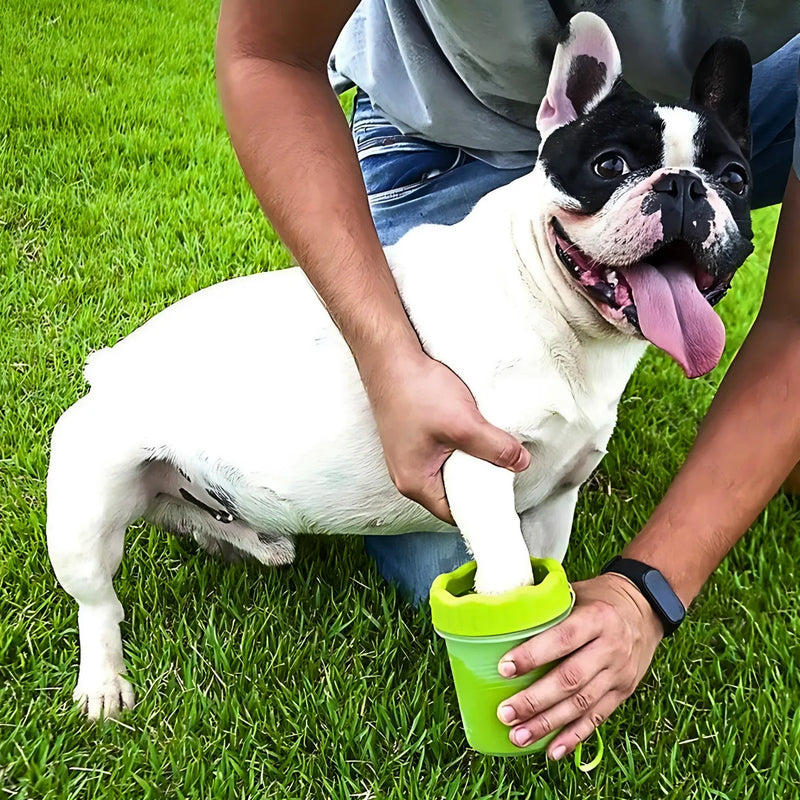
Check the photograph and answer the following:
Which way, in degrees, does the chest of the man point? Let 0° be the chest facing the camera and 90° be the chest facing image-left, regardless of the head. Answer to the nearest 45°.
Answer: approximately 0°
